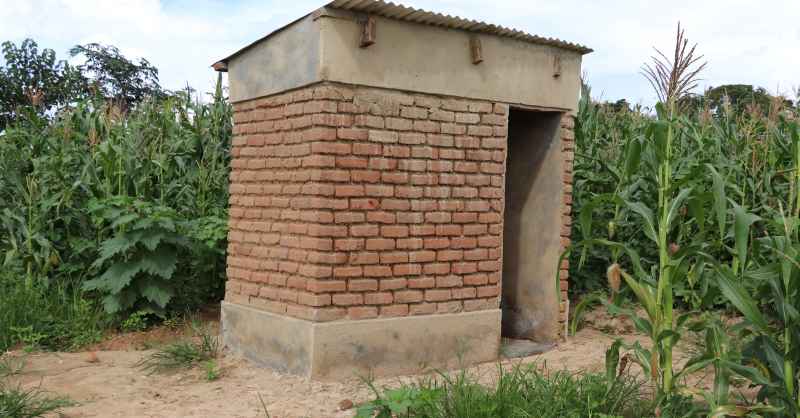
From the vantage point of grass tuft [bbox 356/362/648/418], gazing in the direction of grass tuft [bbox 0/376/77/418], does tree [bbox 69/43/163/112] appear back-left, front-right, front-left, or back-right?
front-right

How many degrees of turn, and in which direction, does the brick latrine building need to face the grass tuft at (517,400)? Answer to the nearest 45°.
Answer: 0° — it already faces it

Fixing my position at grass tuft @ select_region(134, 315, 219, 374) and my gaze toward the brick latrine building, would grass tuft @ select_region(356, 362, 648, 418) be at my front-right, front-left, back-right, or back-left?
front-right

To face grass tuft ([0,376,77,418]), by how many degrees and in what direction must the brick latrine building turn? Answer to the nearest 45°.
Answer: approximately 90° to its right

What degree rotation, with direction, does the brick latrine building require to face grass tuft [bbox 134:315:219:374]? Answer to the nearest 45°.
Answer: approximately 135° to its right

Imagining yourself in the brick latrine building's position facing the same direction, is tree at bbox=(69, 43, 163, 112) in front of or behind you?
behind

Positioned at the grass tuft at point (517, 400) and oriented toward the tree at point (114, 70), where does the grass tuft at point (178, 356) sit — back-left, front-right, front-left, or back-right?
front-left

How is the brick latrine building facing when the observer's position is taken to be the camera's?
facing the viewer and to the right of the viewer

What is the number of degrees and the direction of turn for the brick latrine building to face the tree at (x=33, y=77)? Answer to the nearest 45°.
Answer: approximately 180°
